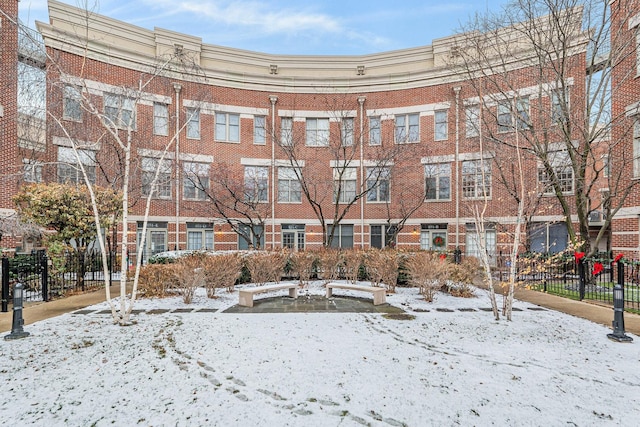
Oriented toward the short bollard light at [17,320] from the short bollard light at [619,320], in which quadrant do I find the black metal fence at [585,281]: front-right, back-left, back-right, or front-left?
back-right

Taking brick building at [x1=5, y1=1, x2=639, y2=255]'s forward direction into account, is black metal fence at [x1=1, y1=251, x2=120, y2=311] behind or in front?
in front

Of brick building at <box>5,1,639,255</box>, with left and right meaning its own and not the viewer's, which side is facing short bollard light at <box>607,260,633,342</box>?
front

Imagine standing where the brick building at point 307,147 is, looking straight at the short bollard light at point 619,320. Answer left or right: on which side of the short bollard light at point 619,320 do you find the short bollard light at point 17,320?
right

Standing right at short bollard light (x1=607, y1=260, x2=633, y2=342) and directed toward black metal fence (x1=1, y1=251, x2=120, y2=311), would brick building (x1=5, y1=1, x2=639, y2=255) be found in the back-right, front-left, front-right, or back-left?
front-right

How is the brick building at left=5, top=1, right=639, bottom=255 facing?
toward the camera

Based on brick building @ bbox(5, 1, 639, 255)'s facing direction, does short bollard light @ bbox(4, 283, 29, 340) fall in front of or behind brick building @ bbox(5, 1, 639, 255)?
in front

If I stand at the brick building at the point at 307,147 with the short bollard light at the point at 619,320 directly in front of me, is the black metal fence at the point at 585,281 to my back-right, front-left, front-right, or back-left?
front-left
